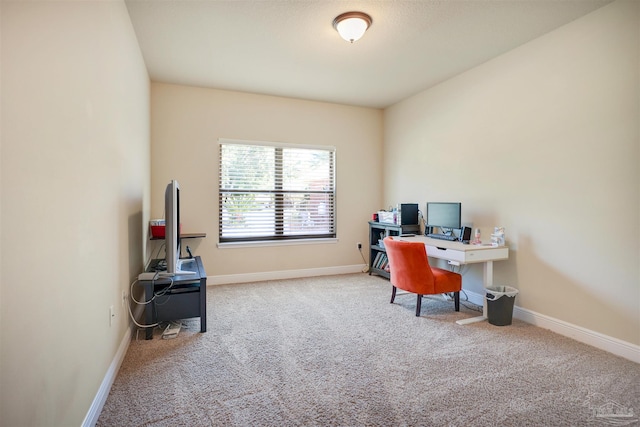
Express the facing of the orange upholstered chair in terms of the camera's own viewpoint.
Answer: facing away from the viewer and to the right of the viewer

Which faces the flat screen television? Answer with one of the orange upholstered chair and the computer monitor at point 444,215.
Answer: the computer monitor

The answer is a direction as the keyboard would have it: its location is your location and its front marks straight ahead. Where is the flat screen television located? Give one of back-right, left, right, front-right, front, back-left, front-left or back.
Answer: front

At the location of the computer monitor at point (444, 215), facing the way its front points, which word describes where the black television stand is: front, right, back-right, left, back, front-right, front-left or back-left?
front

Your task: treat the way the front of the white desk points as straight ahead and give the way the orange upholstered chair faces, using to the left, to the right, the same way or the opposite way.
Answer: the opposite way

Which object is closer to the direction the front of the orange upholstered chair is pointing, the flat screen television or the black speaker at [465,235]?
the black speaker

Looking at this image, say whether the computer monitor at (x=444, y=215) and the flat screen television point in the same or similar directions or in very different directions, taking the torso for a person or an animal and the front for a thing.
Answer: very different directions

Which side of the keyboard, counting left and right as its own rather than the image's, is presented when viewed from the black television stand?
front

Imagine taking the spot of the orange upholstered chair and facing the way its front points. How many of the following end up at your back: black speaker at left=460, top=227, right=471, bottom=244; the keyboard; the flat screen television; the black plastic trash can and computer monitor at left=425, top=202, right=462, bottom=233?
1

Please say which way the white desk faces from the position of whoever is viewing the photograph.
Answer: facing the viewer and to the left of the viewer

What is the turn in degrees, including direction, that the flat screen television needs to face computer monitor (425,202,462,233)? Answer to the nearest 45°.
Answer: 0° — it already faces it

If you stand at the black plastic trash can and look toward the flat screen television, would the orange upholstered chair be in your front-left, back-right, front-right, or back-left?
front-right

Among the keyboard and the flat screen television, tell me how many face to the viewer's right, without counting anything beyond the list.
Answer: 1

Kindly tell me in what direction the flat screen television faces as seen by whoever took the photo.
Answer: facing to the right of the viewer

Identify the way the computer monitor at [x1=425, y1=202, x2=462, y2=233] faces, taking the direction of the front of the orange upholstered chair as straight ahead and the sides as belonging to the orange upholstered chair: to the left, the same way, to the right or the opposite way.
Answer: the opposite way
